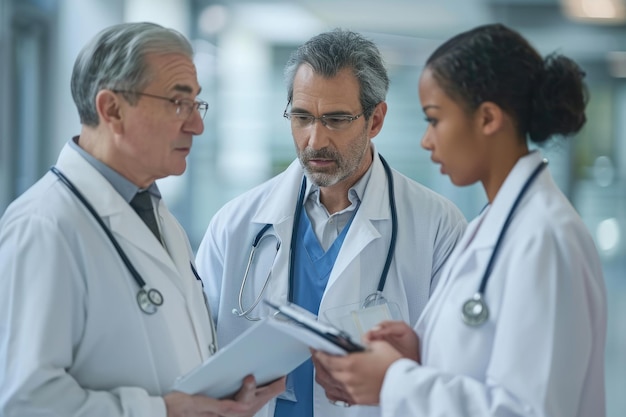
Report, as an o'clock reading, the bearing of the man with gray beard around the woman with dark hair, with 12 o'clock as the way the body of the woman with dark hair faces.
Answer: The man with gray beard is roughly at 2 o'clock from the woman with dark hair.

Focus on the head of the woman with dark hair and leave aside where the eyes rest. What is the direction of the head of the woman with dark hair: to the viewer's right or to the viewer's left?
to the viewer's left

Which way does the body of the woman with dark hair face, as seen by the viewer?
to the viewer's left
